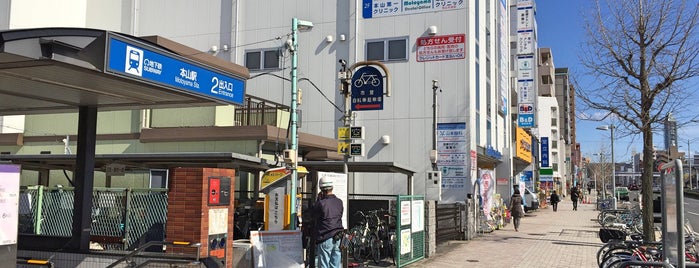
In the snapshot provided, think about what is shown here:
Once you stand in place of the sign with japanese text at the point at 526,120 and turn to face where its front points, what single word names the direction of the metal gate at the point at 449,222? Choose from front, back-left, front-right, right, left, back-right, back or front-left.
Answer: front

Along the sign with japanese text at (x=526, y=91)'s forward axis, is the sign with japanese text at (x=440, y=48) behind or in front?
in front

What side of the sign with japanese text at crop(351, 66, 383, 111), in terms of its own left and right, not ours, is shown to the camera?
front

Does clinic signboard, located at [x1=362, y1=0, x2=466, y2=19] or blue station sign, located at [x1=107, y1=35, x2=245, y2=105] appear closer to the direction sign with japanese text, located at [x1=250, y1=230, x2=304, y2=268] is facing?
the blue station sign

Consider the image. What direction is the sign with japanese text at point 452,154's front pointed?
toward the camera

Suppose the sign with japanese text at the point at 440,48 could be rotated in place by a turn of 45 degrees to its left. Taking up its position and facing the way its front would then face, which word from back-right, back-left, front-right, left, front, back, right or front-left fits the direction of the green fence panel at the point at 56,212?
right

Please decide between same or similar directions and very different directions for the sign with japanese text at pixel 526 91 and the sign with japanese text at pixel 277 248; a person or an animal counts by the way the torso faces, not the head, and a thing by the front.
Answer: same or similar directions

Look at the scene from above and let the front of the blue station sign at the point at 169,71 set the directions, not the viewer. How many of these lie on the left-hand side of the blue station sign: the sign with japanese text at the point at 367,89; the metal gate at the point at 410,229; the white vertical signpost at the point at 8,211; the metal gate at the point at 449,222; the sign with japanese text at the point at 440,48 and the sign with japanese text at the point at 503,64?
5

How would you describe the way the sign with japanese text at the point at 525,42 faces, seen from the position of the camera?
facing the viewer

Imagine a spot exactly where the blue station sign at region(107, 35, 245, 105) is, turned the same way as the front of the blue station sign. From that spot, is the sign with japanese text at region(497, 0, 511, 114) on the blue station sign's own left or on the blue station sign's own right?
on the blue station sign's own left

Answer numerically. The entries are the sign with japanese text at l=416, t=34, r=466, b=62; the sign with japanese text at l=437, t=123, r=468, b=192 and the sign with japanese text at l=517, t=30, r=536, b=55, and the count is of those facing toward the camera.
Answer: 3
